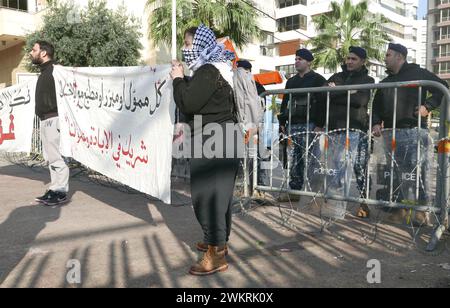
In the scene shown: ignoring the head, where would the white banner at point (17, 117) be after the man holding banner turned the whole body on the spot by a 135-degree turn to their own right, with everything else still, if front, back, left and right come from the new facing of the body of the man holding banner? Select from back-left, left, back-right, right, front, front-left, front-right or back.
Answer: front-left

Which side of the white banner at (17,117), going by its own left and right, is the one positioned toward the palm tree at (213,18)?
back

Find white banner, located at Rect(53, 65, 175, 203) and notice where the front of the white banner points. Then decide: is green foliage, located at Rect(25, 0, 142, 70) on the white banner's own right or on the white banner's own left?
on the white banner's own right

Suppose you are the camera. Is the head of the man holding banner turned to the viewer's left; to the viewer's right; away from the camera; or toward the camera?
to the viewer's left

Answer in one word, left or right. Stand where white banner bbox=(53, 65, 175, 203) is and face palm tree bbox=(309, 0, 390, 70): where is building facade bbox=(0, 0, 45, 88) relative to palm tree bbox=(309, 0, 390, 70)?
left

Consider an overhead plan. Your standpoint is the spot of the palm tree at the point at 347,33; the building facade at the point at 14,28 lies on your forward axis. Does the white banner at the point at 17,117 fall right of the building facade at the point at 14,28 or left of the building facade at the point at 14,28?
left

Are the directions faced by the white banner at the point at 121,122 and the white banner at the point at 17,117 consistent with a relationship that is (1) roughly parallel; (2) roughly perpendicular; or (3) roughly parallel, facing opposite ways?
roughly parallel

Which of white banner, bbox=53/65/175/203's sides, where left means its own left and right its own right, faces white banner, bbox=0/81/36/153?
right

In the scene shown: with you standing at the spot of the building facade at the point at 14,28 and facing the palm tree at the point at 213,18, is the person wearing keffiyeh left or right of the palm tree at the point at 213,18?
right
